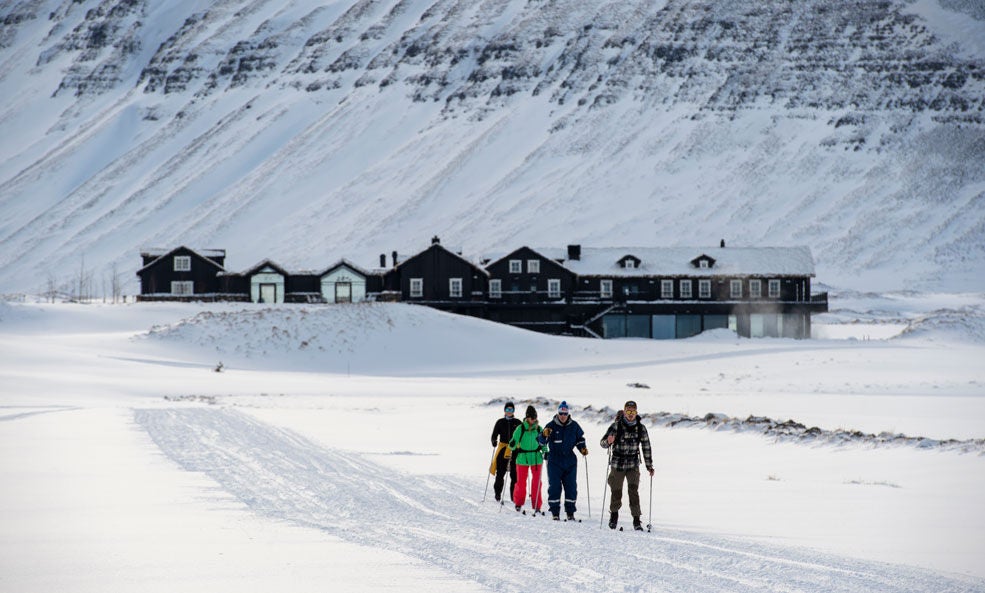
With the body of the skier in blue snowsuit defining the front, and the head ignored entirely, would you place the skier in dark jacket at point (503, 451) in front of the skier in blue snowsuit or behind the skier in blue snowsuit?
behind

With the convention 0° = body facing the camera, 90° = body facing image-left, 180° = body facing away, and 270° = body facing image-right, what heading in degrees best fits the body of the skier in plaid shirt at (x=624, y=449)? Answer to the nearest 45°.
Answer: approximately 0°

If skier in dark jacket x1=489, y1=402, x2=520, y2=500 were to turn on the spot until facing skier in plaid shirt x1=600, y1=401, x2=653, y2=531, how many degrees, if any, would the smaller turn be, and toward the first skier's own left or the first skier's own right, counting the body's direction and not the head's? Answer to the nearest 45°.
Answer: approximately 45° to the first skier's own left

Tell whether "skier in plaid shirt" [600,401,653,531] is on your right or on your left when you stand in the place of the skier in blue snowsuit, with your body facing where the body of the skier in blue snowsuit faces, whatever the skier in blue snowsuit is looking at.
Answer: on your left

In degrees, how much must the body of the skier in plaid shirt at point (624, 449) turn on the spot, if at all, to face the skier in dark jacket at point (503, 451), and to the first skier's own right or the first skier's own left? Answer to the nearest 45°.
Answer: approximately 135° to the first skier's own right

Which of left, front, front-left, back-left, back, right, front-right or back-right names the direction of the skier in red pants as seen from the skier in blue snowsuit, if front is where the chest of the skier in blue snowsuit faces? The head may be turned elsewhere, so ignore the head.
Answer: back-right

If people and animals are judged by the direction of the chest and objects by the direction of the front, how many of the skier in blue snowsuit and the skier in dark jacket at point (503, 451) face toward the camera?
2

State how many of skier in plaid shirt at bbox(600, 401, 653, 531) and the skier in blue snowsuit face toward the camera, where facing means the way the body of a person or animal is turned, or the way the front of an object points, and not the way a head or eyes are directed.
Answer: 2

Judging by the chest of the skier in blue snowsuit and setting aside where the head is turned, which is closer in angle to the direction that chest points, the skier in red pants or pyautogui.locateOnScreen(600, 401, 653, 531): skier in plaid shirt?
the skier in plaid shirt
